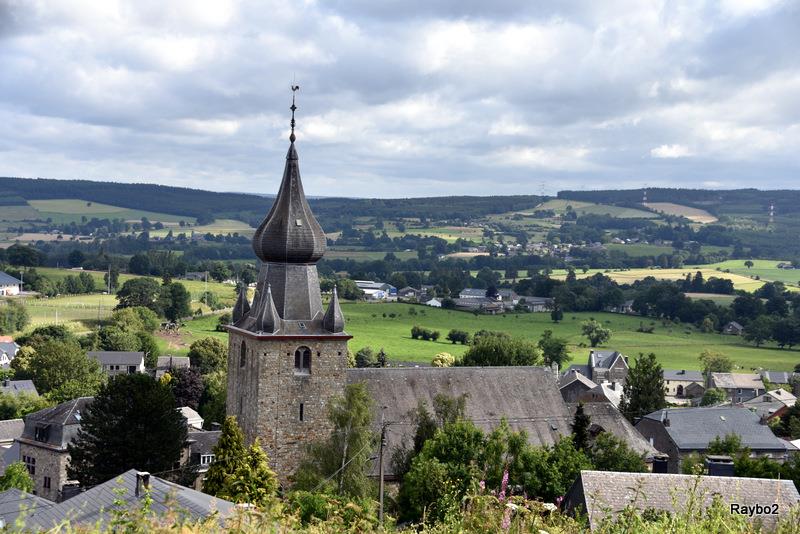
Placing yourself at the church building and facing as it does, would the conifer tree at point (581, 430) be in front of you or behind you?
behind

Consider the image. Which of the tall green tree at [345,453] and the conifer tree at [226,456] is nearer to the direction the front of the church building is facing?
the conifer tree

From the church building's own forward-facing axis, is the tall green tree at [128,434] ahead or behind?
ahead

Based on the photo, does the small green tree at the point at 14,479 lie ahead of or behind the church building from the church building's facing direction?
ahead

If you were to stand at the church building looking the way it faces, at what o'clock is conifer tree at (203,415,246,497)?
The conifer tree is roughly at 10 o'clock from the church building.

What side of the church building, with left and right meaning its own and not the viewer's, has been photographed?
left

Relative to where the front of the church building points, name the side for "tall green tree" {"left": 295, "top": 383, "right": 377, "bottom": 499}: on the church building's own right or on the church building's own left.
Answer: on the church building's own left
